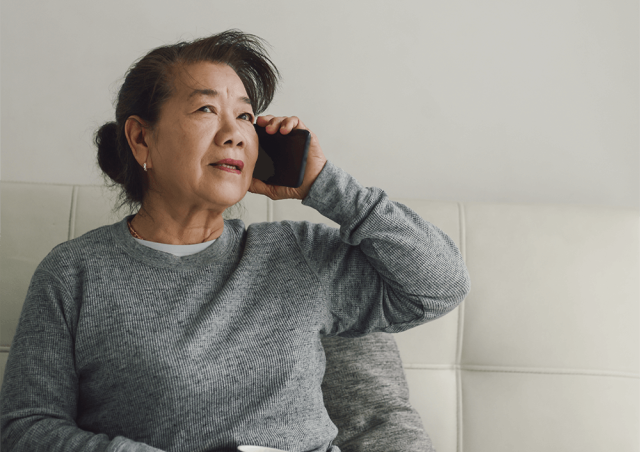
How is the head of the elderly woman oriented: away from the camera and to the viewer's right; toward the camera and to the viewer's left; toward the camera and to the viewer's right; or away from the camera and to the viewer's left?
toward the camera and to the viewer's right

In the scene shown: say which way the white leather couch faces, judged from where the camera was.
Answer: facing the viewer
